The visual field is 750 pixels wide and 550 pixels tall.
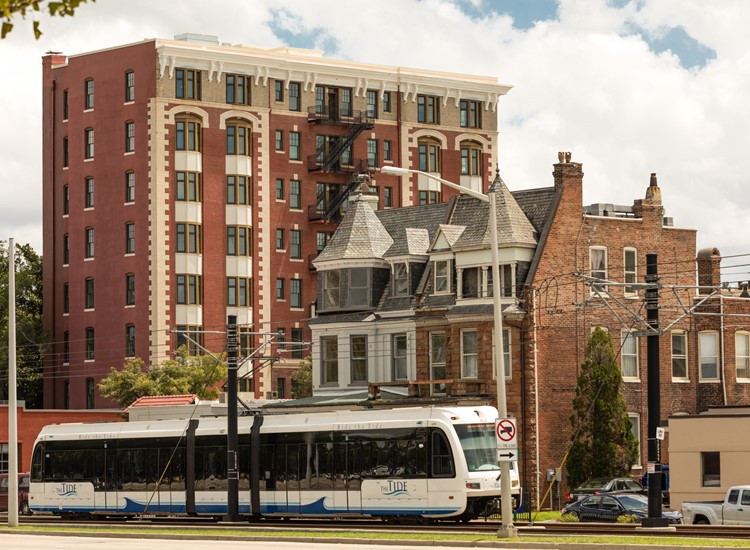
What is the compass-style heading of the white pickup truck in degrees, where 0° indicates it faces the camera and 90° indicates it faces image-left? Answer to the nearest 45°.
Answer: approximately 270°

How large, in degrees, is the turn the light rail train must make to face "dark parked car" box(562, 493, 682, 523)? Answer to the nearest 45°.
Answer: approximately 45° to its left

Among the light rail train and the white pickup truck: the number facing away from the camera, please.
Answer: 0

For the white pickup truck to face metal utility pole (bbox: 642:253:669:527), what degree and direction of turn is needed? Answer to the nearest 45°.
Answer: approximately 135° to its right

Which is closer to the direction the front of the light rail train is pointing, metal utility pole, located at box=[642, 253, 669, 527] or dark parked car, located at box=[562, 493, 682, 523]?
the metal utility pole

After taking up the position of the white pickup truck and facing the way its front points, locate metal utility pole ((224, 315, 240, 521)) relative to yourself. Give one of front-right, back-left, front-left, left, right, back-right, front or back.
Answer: back

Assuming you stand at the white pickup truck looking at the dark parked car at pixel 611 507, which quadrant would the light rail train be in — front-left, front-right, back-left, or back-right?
front-left

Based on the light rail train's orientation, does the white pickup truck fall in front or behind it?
in front

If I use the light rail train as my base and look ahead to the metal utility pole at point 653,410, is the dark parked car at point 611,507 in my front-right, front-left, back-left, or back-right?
front-left

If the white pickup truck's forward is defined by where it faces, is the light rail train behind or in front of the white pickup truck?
behind

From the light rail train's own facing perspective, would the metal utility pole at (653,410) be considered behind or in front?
in front

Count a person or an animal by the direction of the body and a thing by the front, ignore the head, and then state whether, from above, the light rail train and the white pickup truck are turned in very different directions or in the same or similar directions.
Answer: same or similar directions

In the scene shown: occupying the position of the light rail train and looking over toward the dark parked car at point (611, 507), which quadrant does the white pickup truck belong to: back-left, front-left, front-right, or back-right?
front-right
